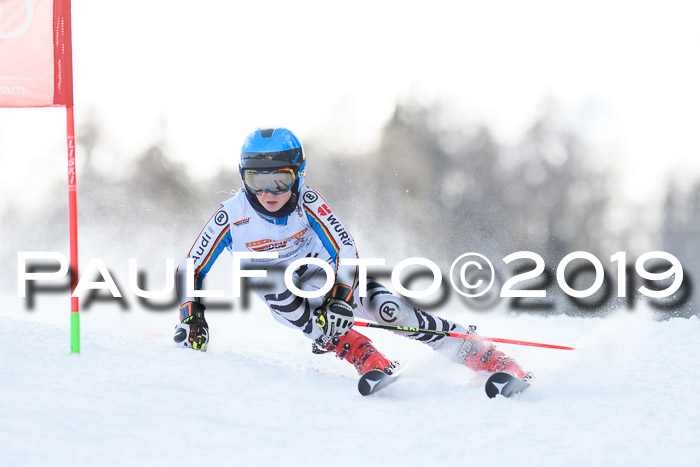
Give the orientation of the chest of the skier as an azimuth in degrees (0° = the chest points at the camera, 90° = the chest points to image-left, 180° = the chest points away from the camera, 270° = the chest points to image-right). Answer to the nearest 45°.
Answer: approximately 0°

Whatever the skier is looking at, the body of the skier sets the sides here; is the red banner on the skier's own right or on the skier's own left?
on the skier's own right
